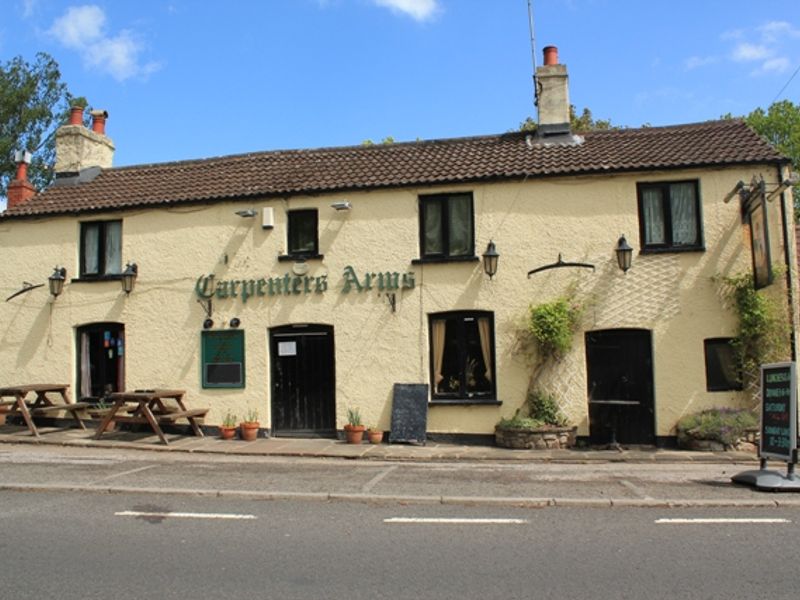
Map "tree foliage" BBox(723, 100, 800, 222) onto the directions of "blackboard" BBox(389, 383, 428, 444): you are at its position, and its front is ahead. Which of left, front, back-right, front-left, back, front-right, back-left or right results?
back-left

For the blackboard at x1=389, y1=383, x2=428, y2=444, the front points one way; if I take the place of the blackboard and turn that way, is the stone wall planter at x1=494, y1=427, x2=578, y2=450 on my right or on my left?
on my left

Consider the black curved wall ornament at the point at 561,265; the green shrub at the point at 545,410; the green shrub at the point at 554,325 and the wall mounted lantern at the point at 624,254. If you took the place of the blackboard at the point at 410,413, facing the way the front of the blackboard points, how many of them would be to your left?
4

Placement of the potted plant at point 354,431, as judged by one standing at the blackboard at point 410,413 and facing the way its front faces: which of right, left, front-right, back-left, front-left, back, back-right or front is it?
right

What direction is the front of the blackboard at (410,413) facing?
toward the camera

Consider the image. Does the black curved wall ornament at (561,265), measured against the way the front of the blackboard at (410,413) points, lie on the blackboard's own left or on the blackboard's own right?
on the blackboard's own left

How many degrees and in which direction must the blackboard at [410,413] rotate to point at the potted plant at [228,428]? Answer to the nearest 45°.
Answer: approximately 90° to its right

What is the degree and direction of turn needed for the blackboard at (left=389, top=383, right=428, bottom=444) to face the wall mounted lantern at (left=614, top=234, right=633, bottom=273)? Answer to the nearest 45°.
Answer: approximately 90° to its left

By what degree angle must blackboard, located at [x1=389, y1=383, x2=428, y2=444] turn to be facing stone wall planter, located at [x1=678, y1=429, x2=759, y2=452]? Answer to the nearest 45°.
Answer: approximately 90° to its left

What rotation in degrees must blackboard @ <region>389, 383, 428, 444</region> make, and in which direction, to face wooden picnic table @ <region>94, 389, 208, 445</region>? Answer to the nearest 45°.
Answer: approximately 90° to its right

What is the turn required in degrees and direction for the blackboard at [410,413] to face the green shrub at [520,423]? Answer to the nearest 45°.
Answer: approximately 90° to its left

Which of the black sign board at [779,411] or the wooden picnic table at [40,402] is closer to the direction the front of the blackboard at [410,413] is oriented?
the black sign board

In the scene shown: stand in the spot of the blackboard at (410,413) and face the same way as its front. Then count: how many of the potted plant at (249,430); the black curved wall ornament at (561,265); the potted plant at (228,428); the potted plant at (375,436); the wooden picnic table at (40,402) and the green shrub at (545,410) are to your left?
2

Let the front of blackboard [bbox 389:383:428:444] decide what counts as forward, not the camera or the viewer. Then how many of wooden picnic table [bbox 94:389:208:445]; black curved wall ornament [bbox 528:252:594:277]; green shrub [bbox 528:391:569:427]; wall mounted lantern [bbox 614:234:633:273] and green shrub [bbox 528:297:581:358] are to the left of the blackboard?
4

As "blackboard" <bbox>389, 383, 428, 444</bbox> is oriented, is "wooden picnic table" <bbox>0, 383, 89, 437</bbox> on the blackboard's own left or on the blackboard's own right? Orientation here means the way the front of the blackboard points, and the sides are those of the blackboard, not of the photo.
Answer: on the blackboard's own right

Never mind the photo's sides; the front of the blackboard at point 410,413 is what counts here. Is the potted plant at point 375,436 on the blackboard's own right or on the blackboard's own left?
on the blackboard's own right

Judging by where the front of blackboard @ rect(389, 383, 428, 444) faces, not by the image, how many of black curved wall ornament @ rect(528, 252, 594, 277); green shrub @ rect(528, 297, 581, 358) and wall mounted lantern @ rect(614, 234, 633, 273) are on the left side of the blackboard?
3

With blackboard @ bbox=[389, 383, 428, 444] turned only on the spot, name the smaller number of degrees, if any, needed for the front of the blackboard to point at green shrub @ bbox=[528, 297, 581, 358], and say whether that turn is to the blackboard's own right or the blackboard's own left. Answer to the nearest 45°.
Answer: approximately 90° to the blackboard's own left

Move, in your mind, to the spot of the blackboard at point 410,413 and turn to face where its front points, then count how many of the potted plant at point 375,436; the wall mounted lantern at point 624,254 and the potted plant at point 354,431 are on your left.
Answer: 1
